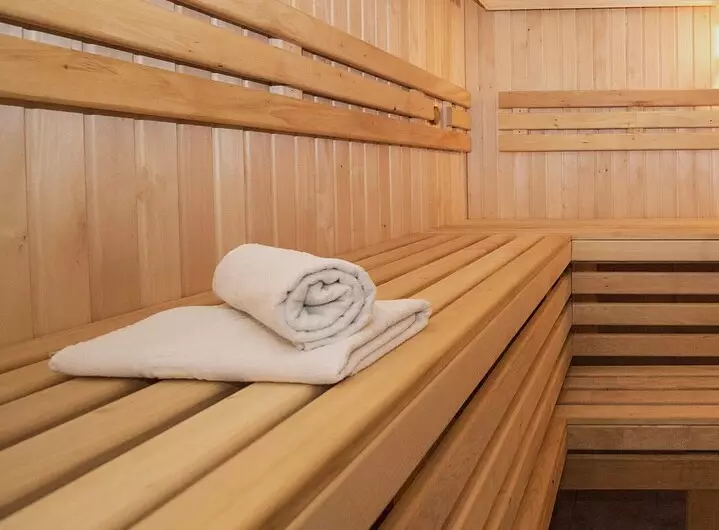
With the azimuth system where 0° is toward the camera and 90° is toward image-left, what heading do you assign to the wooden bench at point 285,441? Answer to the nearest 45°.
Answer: approximately 315°
